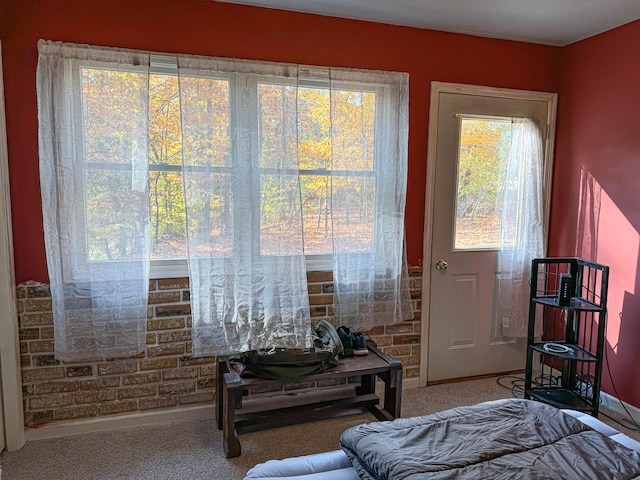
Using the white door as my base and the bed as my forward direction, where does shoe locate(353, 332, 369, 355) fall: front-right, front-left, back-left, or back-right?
front-right

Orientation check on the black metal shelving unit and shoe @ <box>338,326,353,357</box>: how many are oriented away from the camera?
1

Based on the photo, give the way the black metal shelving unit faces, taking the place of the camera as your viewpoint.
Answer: facing the viewer and to the left of the viewer

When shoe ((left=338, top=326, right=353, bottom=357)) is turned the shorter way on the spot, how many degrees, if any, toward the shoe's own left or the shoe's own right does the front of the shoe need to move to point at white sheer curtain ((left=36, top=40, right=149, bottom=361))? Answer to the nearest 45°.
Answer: approximately 90° to the shoe's own left
